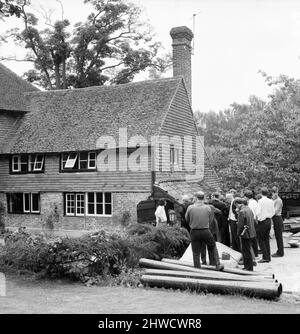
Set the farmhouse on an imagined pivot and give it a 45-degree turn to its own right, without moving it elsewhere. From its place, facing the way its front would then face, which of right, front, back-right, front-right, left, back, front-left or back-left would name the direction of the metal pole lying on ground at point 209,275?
left

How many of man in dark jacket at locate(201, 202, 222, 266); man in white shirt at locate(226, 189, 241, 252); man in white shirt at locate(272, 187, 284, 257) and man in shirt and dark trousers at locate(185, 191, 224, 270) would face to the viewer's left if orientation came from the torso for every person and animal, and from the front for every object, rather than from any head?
2

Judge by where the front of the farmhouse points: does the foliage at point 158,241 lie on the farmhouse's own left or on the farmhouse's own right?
on the farmhouse's own left

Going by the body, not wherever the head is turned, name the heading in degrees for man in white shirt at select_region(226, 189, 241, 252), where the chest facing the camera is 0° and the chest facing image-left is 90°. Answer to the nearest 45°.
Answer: approximately 90°

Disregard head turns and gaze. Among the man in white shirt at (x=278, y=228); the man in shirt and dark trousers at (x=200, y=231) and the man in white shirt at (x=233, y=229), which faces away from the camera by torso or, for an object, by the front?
the man in shirt and dark trousers

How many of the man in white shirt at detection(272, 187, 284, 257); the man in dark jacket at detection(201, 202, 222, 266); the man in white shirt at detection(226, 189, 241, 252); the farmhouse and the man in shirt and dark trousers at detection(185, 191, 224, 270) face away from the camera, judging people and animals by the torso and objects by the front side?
2

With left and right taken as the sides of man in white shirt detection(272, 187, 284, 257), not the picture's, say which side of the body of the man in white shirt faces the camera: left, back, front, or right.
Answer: left

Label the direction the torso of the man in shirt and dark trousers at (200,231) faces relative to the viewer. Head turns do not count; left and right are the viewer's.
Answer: facing away from the viewer

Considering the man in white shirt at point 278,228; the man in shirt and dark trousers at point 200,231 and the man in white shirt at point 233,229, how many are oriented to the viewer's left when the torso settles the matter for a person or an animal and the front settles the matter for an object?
2

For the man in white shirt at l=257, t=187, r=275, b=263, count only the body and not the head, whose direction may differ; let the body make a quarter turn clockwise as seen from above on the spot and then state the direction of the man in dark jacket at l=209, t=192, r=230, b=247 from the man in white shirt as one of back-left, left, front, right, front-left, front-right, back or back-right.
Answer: left

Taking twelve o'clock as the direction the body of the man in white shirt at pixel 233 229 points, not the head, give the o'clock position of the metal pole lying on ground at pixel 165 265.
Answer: The metal pole lying on ground is roughly at 10 o'clock from the man in white shirt.

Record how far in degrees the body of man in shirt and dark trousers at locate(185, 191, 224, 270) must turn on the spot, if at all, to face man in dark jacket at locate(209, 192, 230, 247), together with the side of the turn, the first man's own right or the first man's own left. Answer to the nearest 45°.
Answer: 0° — they already face them

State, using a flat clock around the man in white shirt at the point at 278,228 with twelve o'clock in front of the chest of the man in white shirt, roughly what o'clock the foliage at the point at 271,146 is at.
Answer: The foliage is roughly at 3 o'clock from the man in white shirt.

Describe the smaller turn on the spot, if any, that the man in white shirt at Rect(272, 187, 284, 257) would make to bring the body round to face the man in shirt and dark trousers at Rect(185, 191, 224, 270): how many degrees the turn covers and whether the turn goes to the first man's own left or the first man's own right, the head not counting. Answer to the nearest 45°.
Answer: approximately 45° to the first man's own left
